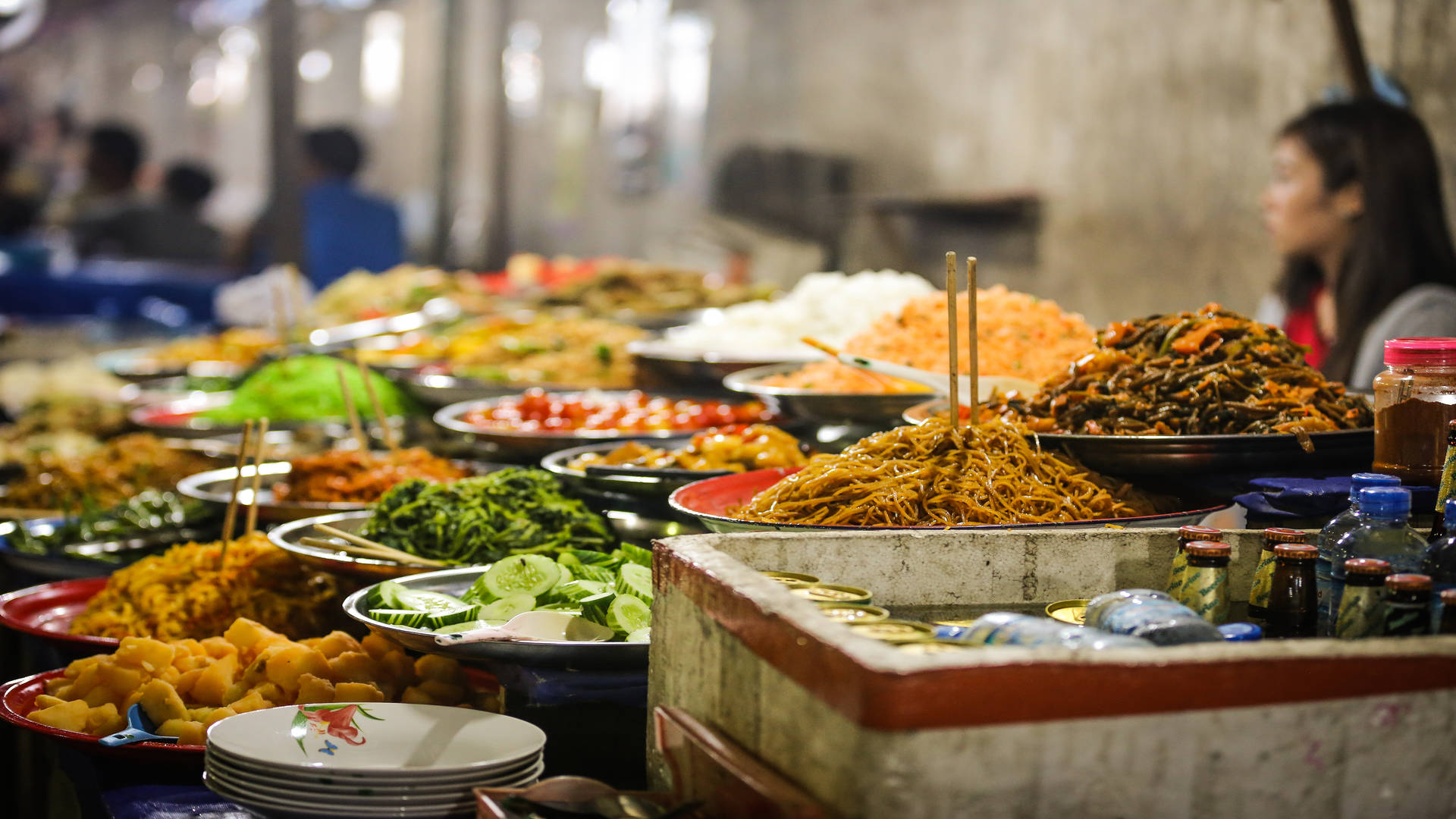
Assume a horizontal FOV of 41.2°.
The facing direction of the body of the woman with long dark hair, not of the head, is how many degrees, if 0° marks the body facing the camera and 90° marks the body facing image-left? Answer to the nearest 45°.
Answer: approximately 90°

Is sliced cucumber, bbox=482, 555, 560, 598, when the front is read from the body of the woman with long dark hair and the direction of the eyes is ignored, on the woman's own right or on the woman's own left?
on the woman's own left

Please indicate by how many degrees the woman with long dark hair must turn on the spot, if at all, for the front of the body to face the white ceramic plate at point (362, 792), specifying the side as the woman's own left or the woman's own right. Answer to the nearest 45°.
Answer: approximately 90° to the woman's own left

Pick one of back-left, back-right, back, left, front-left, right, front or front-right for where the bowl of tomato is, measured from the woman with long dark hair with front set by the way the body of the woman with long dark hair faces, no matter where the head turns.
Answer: front-left

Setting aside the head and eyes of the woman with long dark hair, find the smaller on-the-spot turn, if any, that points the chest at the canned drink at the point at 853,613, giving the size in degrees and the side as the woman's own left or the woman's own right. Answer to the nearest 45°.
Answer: approximately 90° to the woman's own left

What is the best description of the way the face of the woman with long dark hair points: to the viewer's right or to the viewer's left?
to the viewer's left
